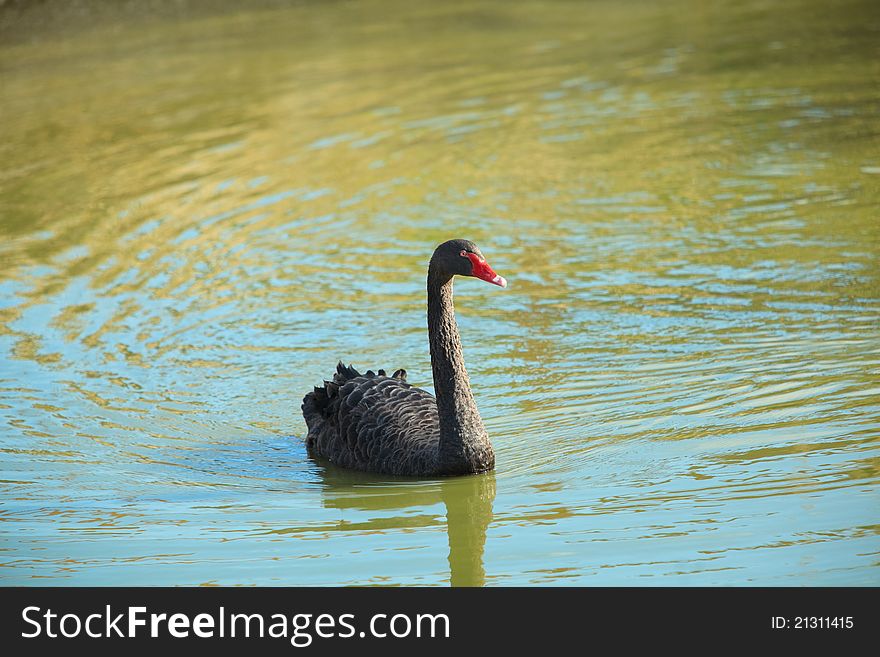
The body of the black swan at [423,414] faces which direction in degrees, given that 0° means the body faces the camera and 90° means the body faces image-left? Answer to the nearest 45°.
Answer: approximately 315°
